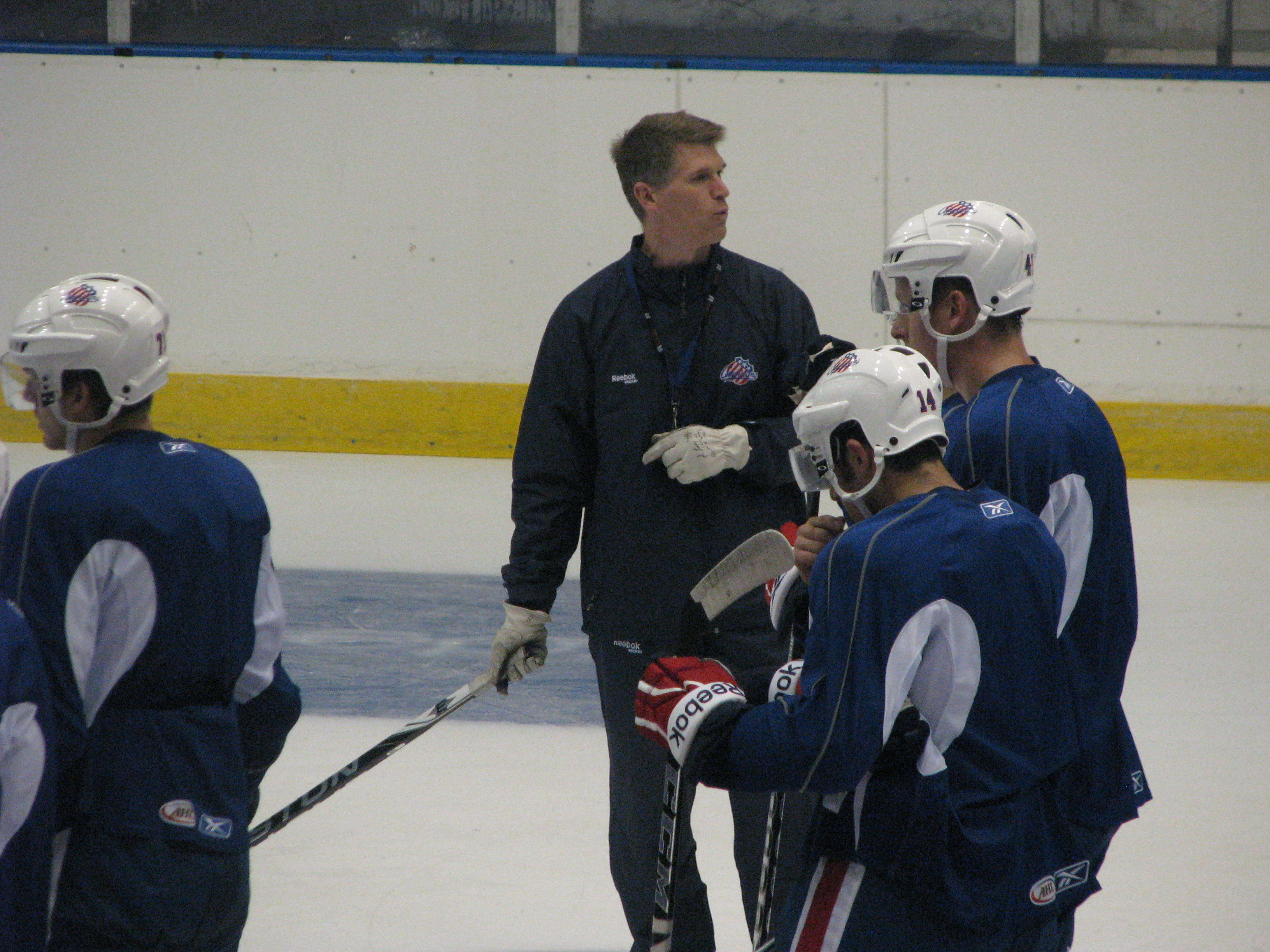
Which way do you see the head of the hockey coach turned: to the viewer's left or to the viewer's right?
to the viewer's right

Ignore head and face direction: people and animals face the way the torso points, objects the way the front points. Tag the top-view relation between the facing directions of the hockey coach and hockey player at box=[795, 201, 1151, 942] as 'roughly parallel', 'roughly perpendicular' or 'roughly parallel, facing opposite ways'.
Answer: roughly perpendicular

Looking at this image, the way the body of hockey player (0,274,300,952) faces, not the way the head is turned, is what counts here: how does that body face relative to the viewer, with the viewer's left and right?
facing away from the viewer and to the left of the viewer

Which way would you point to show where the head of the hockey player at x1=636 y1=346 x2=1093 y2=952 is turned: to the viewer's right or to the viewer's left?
to the viewer's left

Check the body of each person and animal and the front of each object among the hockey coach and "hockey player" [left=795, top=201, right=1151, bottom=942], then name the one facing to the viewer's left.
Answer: the hockey player

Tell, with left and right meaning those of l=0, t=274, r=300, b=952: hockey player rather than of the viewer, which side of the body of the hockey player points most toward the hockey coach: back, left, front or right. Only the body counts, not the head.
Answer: right

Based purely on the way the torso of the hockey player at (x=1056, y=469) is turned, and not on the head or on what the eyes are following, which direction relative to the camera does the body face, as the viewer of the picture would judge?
to the viewer's left
